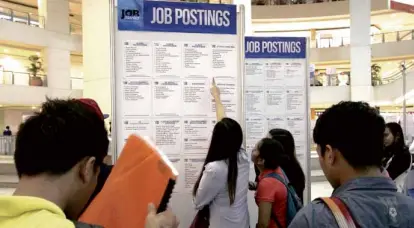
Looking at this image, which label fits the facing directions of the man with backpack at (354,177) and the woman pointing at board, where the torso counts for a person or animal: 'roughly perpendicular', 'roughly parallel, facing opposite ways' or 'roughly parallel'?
roughly parallel

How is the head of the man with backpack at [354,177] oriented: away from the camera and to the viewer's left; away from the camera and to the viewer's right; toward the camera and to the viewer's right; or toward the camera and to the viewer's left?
away from the camera and to the viewer's left

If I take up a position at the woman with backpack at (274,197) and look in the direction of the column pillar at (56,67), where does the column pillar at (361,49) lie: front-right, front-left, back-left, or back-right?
front-right

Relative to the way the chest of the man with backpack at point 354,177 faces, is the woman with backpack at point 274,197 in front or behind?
in front

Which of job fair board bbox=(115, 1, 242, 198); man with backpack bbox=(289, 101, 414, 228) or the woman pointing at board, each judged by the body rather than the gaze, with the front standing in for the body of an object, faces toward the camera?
the job fair board

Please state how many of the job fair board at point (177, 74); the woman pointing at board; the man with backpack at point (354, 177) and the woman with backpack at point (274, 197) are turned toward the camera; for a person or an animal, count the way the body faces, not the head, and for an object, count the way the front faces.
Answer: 1

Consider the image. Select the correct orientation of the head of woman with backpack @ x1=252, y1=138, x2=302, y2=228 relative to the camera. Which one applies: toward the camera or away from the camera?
away from the camera

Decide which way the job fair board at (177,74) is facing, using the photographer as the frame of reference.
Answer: facing the viewer

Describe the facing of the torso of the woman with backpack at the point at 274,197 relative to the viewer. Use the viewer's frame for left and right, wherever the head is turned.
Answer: facing away from the viewer and to the left of the viewer

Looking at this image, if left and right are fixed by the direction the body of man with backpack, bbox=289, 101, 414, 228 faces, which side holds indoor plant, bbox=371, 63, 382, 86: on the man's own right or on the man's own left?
on the man's own right

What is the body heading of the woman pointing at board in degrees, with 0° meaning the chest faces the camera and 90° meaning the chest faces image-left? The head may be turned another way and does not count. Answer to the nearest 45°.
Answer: approximately 135°

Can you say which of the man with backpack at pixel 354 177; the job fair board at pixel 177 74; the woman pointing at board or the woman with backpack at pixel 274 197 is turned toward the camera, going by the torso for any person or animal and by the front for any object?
the job fair board

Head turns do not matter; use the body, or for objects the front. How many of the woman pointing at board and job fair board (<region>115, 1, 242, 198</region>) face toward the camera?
1

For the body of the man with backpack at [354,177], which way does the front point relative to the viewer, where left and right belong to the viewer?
facing away from the viewer and to the left of the viewer

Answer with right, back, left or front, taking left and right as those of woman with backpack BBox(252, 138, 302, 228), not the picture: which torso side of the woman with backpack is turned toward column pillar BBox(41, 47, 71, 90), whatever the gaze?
front
